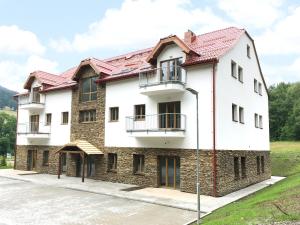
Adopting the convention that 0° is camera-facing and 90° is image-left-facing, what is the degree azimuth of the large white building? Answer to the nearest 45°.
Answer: approximately 45°
